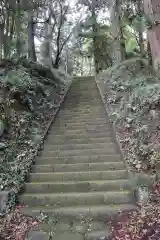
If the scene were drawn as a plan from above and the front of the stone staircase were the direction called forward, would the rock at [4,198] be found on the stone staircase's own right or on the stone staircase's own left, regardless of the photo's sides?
on the stone staircase's own right

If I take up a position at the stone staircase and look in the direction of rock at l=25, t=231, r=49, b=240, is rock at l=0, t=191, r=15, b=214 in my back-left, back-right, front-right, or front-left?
front-right

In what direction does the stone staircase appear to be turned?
toward the camera
